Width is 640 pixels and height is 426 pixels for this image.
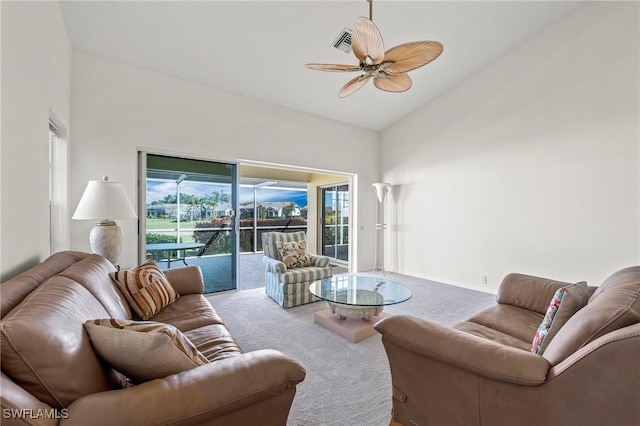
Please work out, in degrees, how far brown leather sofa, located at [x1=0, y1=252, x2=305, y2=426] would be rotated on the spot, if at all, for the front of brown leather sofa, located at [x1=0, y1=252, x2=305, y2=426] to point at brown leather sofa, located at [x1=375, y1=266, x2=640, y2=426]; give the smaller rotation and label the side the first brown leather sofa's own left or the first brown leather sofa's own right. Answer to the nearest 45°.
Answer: approximately 45° to the first brown leather sofa's own right

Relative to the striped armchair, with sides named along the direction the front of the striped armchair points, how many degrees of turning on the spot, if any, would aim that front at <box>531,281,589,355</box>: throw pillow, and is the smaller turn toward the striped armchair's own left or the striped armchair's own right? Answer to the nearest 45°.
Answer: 0° — it already faces it

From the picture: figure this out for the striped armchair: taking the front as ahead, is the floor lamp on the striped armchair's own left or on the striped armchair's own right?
on the striped armchair's own left

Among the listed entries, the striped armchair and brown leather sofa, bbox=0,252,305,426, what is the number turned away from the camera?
0

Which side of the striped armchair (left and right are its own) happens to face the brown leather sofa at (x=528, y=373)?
front

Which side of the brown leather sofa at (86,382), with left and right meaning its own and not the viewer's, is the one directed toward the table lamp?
left

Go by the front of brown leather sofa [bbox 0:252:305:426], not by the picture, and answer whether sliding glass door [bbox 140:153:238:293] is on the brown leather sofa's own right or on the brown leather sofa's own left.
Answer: on the brown leather sofa's own left

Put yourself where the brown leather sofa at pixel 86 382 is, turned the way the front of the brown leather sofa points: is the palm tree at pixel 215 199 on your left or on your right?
on your left

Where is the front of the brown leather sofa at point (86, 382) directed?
to the viewer's right

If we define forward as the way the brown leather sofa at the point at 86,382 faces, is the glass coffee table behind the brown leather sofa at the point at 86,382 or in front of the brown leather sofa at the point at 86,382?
in front

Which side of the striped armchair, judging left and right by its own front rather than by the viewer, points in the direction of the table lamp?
right

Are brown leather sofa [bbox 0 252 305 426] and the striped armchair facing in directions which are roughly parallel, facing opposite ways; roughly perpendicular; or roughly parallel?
roughly perpendicular

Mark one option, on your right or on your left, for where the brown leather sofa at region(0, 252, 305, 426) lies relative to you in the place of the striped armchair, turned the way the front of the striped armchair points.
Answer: on your right

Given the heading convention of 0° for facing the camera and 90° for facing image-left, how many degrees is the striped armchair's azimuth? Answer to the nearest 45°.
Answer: approximately 315°

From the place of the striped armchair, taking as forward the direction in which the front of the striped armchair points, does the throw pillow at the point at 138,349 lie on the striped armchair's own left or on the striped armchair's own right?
on the striped armchair's own right

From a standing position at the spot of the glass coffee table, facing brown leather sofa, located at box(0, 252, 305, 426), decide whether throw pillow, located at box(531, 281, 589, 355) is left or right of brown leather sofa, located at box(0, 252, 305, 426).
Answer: left
